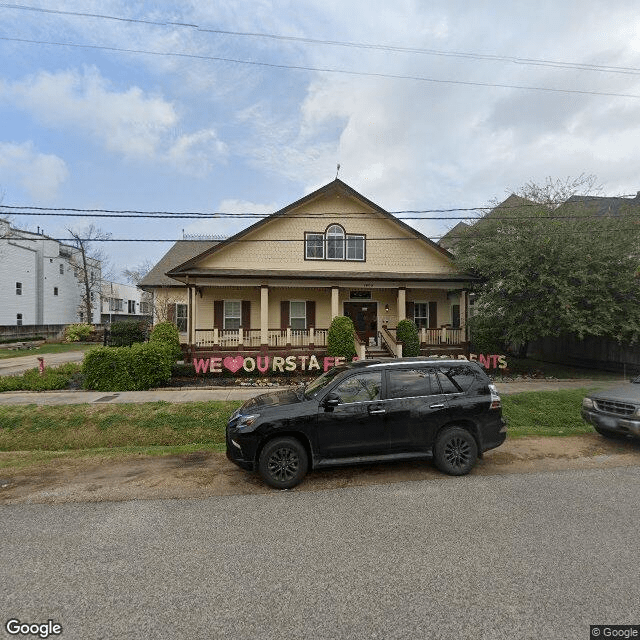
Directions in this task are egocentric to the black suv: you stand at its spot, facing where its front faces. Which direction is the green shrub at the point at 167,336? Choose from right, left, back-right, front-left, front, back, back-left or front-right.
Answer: front-right

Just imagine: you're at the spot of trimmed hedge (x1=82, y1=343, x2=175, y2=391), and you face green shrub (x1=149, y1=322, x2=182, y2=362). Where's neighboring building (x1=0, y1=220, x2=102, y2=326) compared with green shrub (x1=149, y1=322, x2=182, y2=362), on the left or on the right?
left

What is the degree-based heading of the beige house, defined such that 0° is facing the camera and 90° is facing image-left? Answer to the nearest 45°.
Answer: approximately 0°

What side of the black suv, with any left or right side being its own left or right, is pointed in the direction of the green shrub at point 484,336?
right

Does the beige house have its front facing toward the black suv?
yes

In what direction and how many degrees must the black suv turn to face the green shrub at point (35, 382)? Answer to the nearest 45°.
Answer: approximately 45° to its right

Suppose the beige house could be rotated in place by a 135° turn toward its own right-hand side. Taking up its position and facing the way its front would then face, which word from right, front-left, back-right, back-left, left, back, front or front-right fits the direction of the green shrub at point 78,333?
front

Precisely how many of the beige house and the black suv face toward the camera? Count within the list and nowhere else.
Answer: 1

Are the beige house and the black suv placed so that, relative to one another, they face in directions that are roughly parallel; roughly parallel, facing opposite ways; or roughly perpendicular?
roughly perpendicular

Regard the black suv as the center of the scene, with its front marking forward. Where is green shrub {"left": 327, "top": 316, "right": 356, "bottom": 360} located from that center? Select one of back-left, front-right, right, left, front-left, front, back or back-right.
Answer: right

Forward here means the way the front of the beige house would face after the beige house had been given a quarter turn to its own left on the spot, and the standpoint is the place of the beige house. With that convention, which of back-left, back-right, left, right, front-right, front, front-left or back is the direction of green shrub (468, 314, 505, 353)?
front

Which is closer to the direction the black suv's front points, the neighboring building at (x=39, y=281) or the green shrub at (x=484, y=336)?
the neighboring building

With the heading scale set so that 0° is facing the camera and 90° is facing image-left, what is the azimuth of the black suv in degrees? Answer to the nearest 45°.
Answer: approximately 90°

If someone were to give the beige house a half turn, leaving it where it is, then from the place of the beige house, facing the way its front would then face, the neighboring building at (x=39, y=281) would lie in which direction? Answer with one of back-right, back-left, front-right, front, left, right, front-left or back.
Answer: front-left
